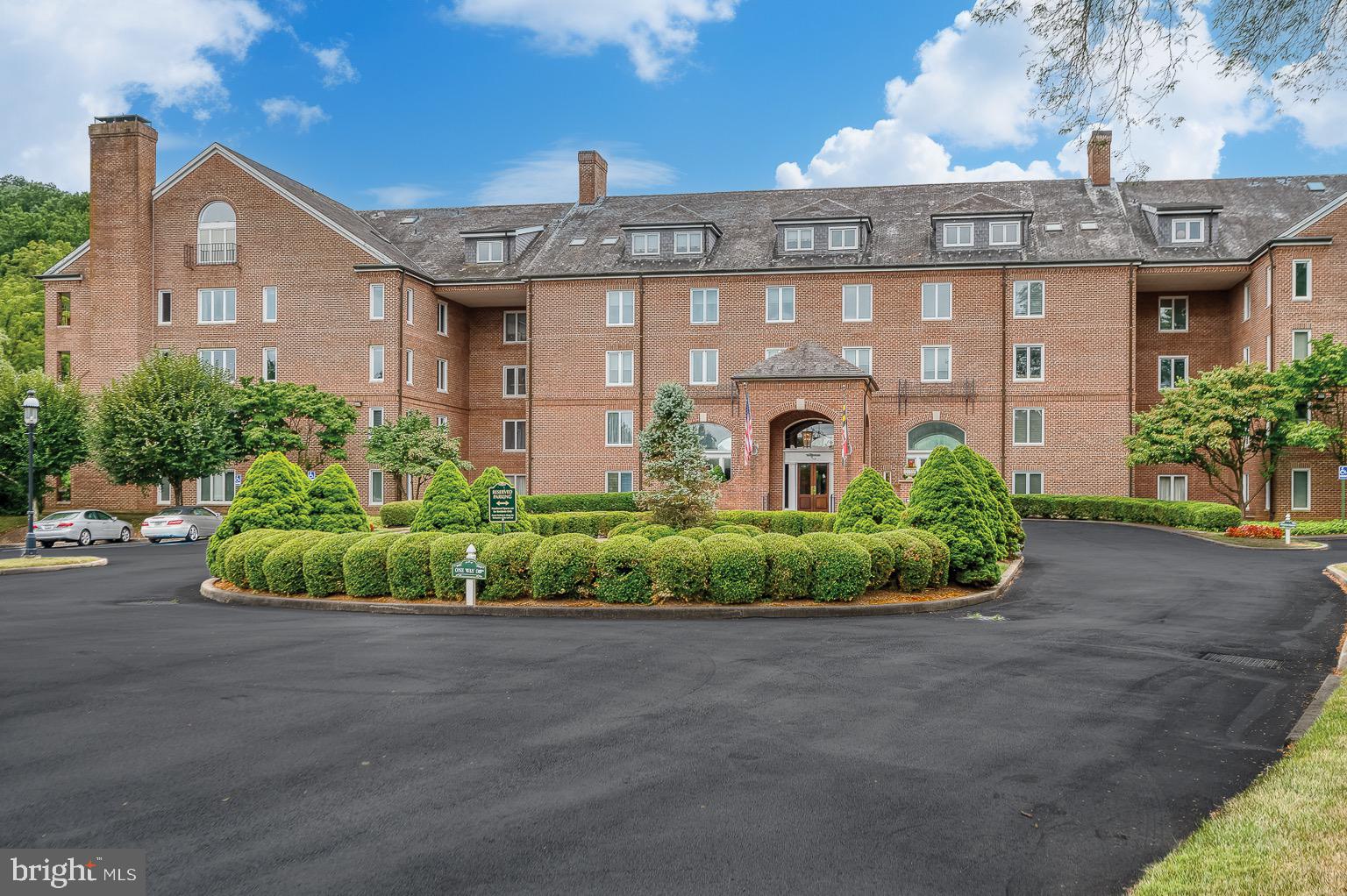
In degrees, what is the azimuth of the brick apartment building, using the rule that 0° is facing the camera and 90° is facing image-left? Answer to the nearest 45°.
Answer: approximately 0°

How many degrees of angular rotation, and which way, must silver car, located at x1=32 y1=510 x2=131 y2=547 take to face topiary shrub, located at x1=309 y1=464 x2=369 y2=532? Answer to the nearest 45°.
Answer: approximately 135° to its right

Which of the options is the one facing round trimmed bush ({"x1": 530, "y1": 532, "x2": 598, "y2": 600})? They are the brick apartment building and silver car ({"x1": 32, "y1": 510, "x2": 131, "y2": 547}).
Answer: the brick apartment building

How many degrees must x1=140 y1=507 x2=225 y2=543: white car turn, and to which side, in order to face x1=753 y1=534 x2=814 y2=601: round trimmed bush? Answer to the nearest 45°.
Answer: approximately 135° to its right

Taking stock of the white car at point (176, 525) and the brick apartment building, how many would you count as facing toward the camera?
1

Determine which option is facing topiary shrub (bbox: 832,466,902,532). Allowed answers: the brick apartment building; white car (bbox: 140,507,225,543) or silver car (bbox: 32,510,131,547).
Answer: the brick apartment building

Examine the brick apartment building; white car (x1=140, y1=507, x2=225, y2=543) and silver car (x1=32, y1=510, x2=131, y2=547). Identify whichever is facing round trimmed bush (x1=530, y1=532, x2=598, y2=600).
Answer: the brick apartment building
